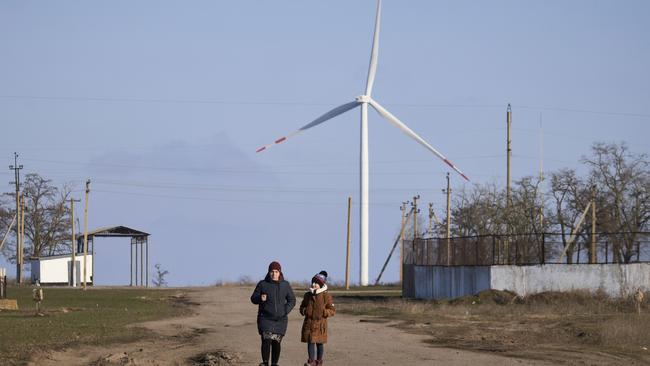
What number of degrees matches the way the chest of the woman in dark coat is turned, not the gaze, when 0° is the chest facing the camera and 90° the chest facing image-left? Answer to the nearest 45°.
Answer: approximately 0°

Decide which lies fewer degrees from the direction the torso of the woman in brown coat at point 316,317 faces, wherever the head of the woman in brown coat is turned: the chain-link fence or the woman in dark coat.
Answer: the woman in dark coat

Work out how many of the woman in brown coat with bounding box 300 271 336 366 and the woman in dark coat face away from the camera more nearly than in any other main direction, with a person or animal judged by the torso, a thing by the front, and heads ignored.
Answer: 0

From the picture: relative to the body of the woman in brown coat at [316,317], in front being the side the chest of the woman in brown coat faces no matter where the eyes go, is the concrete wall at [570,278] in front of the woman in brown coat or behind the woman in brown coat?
behind

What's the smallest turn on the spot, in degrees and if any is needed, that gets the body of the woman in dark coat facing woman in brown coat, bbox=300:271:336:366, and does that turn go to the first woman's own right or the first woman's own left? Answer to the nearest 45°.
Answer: approximately 135° to the first woman's own left

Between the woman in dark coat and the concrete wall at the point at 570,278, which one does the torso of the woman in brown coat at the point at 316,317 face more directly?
the woman in dark coat
